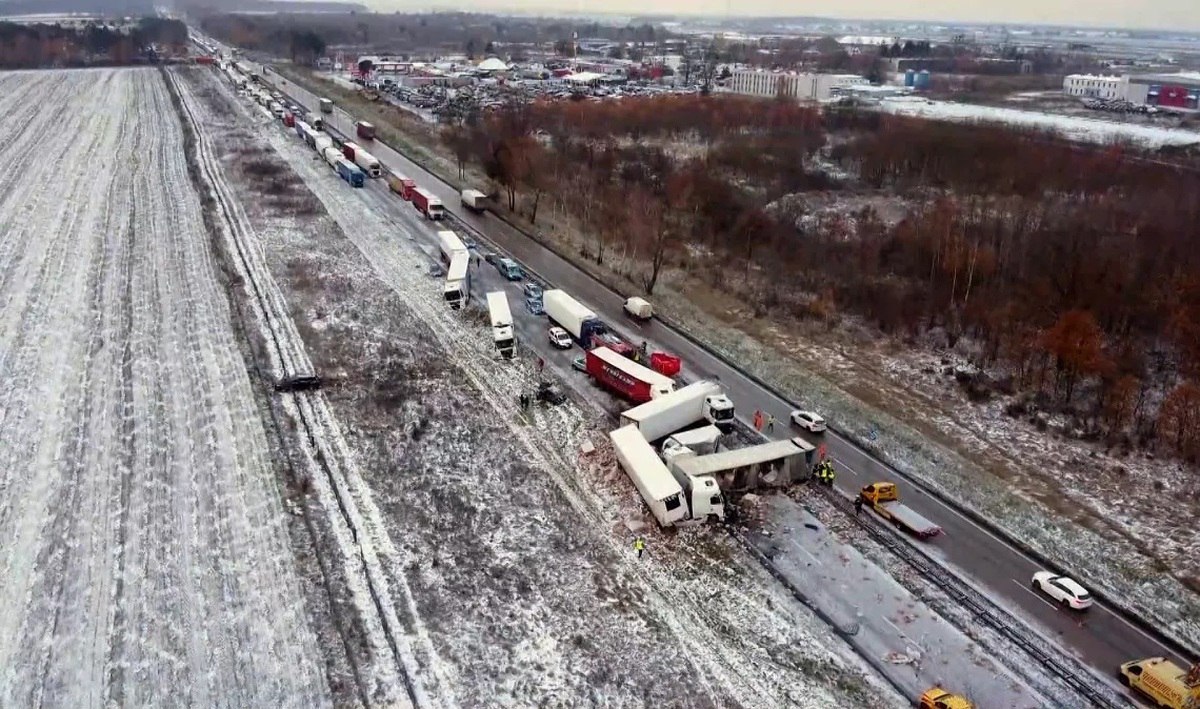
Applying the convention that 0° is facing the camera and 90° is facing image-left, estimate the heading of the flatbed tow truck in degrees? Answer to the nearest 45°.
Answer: approximately 135°

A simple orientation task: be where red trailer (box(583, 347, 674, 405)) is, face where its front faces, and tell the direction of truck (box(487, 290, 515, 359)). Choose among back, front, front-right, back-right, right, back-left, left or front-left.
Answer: back

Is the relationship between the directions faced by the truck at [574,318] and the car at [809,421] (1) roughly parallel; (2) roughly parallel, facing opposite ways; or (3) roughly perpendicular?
roughly parallel, facing opposite ways

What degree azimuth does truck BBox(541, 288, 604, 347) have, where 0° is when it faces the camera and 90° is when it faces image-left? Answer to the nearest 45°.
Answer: approximately 315°

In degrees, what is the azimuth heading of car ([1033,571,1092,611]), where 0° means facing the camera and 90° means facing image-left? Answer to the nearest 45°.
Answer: approximately 135°

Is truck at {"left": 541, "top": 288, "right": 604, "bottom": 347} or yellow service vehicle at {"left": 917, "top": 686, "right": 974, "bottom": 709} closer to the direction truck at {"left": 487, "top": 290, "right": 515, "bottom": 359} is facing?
the yellow service vehicle

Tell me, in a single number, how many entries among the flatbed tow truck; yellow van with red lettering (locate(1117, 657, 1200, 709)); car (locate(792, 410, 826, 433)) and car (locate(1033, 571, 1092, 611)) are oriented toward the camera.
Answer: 0

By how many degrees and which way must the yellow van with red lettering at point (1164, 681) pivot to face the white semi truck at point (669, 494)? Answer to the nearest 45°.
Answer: approximately 45° to its left

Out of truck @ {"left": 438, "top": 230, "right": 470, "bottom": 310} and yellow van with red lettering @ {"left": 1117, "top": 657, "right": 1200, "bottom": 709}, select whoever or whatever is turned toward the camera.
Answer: the truck

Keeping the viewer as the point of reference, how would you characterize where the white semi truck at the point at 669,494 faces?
facing the viewer and to the right of the viewer

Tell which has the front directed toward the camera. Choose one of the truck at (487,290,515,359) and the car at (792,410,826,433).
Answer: the truck

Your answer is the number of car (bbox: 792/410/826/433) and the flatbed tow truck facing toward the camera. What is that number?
0

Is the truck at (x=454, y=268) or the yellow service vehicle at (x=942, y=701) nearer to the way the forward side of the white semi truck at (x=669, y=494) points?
the yellow service vehicle

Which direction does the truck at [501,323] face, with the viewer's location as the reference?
facing the viewer
